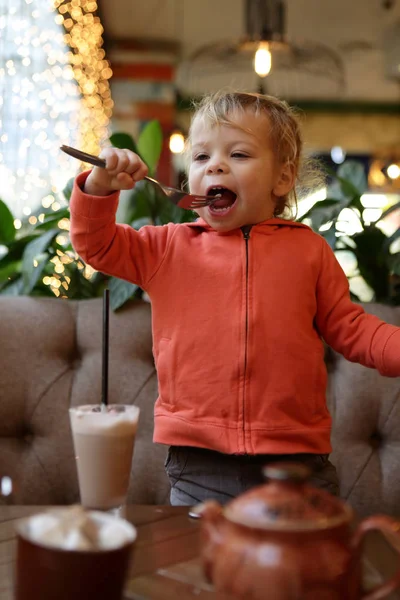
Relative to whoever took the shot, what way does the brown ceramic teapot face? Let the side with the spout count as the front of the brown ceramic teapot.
facing to the left of the viewer

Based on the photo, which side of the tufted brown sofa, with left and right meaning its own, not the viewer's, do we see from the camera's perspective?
front

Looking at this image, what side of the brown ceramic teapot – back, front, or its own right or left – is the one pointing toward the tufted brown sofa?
right

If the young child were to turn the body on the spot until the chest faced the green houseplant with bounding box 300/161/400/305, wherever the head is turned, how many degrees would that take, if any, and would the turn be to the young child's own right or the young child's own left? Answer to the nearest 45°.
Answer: approximately 135° to the young child's own left

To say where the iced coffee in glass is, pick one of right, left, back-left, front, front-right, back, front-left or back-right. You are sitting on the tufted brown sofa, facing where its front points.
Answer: front

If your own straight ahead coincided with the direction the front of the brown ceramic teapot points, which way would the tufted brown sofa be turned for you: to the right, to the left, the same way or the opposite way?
to the left

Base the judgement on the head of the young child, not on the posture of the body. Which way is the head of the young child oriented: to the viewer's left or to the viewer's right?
to the viewer's left

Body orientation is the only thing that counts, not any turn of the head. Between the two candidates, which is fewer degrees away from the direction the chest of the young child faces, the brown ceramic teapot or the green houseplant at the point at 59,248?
the brown ceramic teapot

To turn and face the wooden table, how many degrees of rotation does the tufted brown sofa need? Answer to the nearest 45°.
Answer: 0° — it already faces it

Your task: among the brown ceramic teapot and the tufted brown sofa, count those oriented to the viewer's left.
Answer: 1

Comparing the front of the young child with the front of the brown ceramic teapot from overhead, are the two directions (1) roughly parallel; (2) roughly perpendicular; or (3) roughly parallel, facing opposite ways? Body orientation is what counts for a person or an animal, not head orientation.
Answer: roughly perpendicular

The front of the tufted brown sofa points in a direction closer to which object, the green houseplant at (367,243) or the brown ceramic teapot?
the brown ceramic teapot

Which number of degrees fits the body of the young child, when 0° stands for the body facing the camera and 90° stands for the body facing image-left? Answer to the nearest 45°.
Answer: approximately 0°
